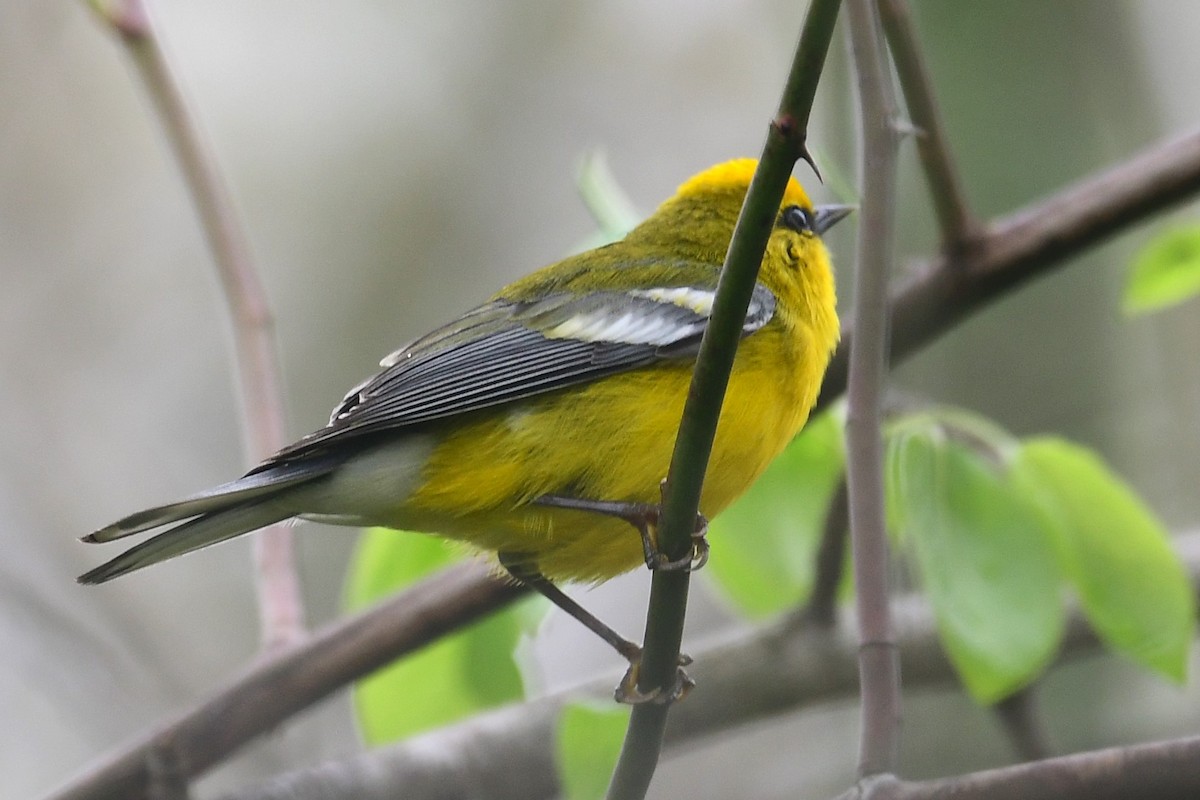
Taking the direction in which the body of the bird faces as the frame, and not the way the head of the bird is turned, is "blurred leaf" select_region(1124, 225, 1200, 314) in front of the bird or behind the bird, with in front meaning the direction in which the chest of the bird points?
in front

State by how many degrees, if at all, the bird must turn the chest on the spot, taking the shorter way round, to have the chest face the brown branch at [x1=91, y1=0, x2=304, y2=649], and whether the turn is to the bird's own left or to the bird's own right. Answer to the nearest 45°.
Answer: approximately 135° to the bird's own left

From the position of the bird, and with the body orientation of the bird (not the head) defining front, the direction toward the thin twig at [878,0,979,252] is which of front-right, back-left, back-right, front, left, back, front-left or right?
front

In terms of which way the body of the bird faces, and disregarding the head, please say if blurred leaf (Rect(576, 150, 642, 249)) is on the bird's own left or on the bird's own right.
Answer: on the bird's own left

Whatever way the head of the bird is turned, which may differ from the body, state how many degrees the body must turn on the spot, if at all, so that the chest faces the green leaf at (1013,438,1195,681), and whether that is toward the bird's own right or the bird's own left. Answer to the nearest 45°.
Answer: approximately 45° to the bird's own right

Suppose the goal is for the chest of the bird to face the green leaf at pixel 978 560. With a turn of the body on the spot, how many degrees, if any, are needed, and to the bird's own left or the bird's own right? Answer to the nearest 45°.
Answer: approximately 45° to the bird's own right

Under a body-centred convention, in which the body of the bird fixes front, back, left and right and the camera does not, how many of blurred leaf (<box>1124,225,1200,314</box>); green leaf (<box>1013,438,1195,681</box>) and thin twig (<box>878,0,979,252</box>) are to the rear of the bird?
0

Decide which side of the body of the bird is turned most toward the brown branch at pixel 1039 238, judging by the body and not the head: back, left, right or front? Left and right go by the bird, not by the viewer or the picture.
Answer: front

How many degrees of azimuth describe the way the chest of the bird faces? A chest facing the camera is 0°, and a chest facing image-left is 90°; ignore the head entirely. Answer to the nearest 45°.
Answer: approximately 270°

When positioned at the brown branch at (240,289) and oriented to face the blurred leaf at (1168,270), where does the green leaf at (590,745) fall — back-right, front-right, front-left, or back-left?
front-right
